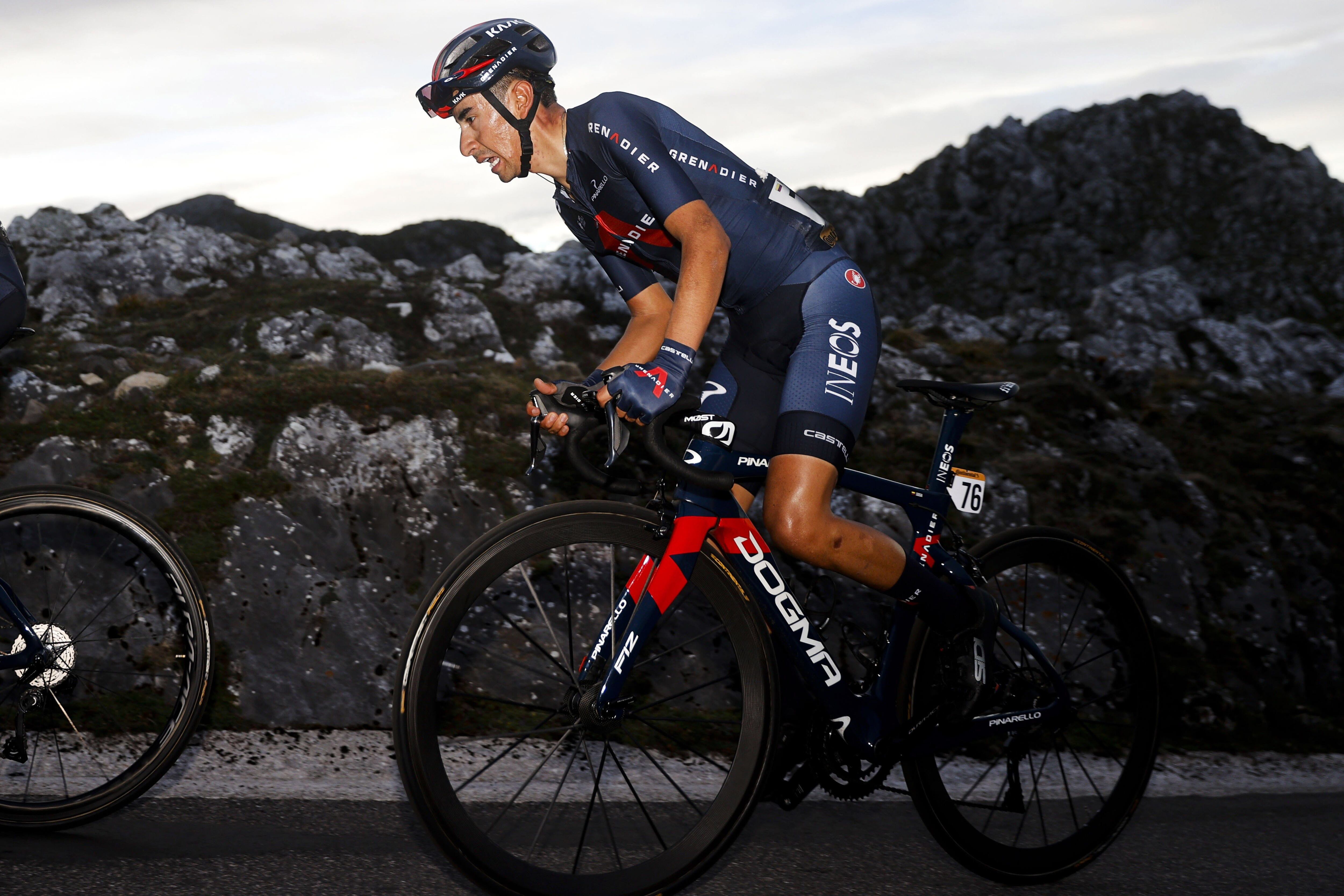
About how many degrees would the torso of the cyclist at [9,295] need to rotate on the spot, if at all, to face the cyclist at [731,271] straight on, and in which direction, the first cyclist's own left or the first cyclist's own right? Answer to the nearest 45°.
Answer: approximately 135° to the first cyclist's own left

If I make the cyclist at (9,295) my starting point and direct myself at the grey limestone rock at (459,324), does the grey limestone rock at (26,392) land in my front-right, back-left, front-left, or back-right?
front-left

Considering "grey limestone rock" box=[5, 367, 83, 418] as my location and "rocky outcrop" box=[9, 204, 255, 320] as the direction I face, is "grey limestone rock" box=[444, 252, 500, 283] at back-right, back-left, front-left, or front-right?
front-right

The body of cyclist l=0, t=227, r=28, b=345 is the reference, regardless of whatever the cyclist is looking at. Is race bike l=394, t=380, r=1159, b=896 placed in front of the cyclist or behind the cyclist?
behind

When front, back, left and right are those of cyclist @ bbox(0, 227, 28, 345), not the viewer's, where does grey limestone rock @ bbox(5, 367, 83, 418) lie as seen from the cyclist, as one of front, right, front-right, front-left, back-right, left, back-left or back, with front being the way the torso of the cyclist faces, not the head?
right

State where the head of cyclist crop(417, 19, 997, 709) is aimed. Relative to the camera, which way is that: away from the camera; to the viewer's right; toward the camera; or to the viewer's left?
to the viewer's left

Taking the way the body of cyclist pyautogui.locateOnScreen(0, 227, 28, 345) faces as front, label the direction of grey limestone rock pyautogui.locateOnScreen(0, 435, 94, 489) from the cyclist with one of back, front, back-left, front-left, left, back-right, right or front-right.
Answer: right

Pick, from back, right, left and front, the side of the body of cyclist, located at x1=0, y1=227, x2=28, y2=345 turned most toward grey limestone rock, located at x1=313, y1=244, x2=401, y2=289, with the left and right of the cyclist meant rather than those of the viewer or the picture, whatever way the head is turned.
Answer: right

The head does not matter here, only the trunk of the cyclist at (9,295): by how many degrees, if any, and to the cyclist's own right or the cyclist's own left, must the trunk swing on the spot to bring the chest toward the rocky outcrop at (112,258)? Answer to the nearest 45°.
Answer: approximately 90° to the cyclist's own right

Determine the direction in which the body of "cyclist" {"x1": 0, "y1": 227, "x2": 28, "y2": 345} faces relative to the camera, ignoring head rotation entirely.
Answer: to the viewer's left
